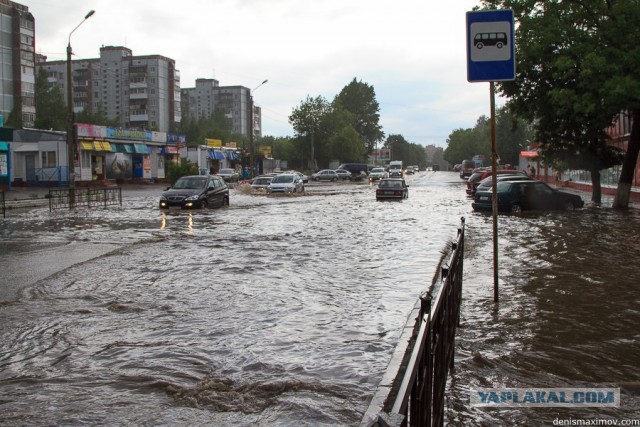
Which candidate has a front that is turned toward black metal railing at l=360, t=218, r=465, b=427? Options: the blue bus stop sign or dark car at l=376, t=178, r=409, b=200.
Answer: the blue bus stop sign

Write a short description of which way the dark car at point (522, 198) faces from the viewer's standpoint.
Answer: facing away from the viewer and to the right of the viewer

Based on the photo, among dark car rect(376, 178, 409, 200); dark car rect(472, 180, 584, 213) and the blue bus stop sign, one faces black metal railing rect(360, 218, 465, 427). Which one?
the blue bus stop sign

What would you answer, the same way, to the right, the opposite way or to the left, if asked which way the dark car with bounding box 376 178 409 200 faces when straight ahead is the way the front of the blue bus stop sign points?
the opposite way

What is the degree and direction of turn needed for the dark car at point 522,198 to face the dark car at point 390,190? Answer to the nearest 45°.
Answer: approximately 90° to its left

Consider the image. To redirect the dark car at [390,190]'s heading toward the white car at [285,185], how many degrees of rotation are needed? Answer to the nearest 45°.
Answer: approximately 45° to its left

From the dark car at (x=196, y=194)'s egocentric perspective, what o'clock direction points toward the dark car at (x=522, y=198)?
the dark car at (x=522, y=198) is roughly at 8 o'clock from the dark car at (x=196, y=194).

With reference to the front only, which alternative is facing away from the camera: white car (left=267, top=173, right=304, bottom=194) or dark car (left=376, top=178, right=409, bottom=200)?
the dark car

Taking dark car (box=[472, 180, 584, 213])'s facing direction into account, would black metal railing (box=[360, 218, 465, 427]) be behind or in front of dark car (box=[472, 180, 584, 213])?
behind

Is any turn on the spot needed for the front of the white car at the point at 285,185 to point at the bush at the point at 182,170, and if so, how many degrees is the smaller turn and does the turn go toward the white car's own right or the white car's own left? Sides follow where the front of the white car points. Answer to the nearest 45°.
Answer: approximately 45° to the white car's own right

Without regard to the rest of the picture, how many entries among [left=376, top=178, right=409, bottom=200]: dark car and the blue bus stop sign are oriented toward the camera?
1

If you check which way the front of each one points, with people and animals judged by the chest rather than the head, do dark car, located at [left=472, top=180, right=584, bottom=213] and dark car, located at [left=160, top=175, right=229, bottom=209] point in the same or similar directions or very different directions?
very different directions

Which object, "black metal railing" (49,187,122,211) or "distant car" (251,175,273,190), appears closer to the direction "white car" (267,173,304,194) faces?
the black metal railing

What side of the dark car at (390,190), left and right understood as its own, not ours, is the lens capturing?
back

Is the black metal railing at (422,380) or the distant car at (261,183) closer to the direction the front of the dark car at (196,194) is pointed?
the black metal railing
